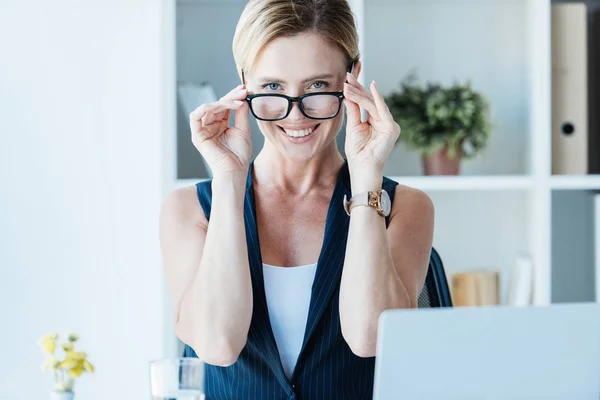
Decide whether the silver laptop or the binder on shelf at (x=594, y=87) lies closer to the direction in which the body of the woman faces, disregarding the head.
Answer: the silver laptop

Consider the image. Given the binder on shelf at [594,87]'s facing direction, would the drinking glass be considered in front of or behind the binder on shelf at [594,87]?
in front

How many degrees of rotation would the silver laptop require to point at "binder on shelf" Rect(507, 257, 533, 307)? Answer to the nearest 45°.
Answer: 0° — it already faces it

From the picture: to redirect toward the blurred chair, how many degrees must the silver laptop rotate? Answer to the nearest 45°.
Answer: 0° — it already faces it

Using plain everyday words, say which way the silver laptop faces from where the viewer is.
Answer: facing away from the viewer

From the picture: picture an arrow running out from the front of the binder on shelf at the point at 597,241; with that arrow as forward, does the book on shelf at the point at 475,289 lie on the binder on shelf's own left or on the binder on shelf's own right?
on the binder on shelf's own right

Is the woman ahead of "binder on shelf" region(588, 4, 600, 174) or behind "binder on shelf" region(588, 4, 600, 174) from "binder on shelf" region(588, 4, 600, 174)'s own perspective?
ahead
